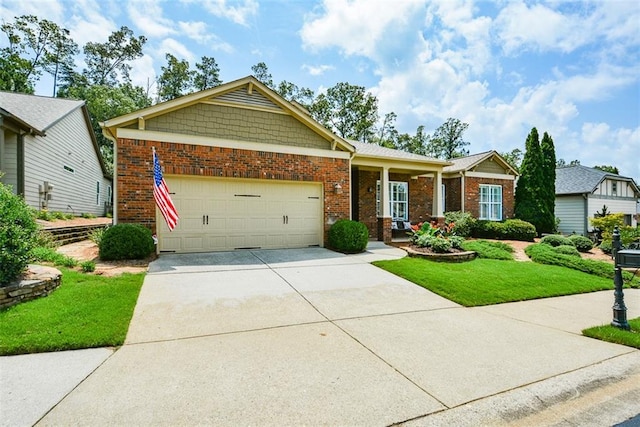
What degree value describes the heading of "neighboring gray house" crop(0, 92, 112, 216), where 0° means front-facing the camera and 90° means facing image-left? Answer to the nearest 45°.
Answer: approximately 45°

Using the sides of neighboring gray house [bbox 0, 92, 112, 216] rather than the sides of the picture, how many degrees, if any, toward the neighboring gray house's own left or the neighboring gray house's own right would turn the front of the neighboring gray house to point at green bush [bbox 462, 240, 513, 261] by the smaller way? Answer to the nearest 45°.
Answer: approximately 90° to the neighboring gray house's own left

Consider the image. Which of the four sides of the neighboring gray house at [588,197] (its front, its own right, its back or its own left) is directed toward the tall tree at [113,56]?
right

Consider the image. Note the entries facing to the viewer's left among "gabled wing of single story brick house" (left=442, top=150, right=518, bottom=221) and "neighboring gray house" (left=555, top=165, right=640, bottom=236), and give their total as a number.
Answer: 0

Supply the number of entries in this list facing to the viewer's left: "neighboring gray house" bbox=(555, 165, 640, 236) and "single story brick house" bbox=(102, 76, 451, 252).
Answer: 0

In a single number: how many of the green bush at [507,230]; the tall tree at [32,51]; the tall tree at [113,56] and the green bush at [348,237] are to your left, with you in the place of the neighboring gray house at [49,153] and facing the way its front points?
2

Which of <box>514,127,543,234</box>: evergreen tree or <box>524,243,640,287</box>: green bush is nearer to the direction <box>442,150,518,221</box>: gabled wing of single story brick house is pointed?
the green bush

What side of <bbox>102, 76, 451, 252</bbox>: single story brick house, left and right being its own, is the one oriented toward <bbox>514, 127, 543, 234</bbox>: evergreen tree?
left

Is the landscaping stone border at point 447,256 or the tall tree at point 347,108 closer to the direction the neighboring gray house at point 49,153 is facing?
the landscaping stone border

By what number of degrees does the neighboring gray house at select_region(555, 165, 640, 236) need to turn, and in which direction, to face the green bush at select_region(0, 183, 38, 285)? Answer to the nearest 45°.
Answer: approximately 45° to its right

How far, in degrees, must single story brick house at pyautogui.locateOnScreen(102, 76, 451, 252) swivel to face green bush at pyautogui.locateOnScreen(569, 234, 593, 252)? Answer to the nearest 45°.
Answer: approximately 90° to its left

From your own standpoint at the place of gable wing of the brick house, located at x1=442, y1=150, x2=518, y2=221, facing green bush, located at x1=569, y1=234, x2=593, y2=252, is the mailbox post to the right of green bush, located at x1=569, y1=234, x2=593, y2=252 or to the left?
right
